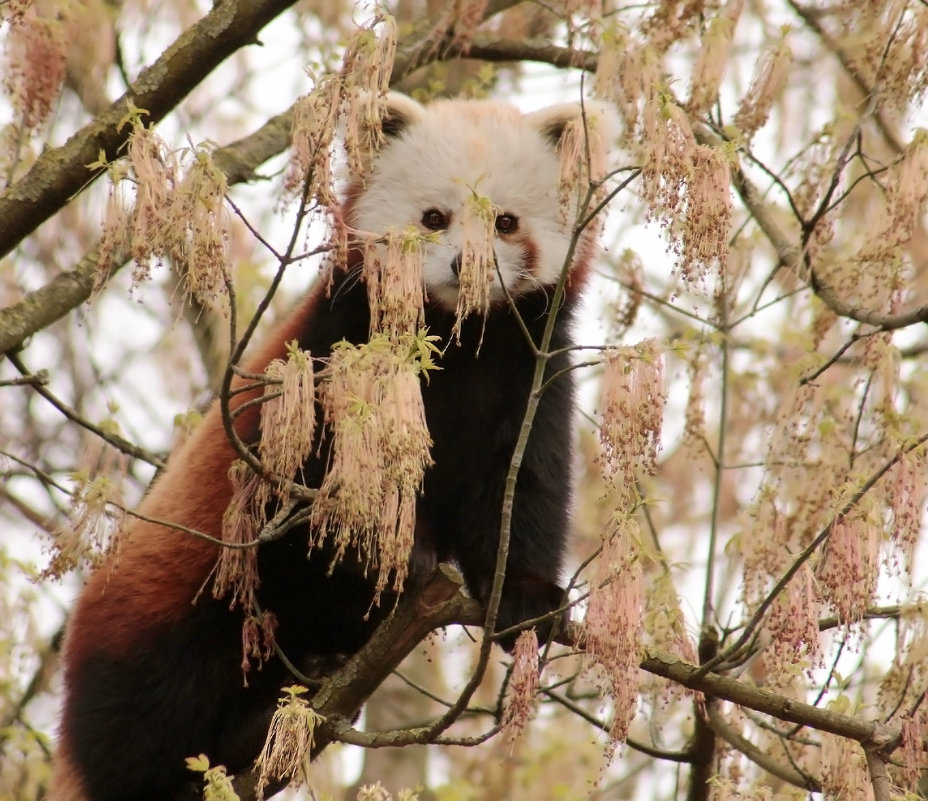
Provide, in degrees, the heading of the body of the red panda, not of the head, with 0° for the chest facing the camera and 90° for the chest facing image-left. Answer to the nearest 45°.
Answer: approximately 315°
